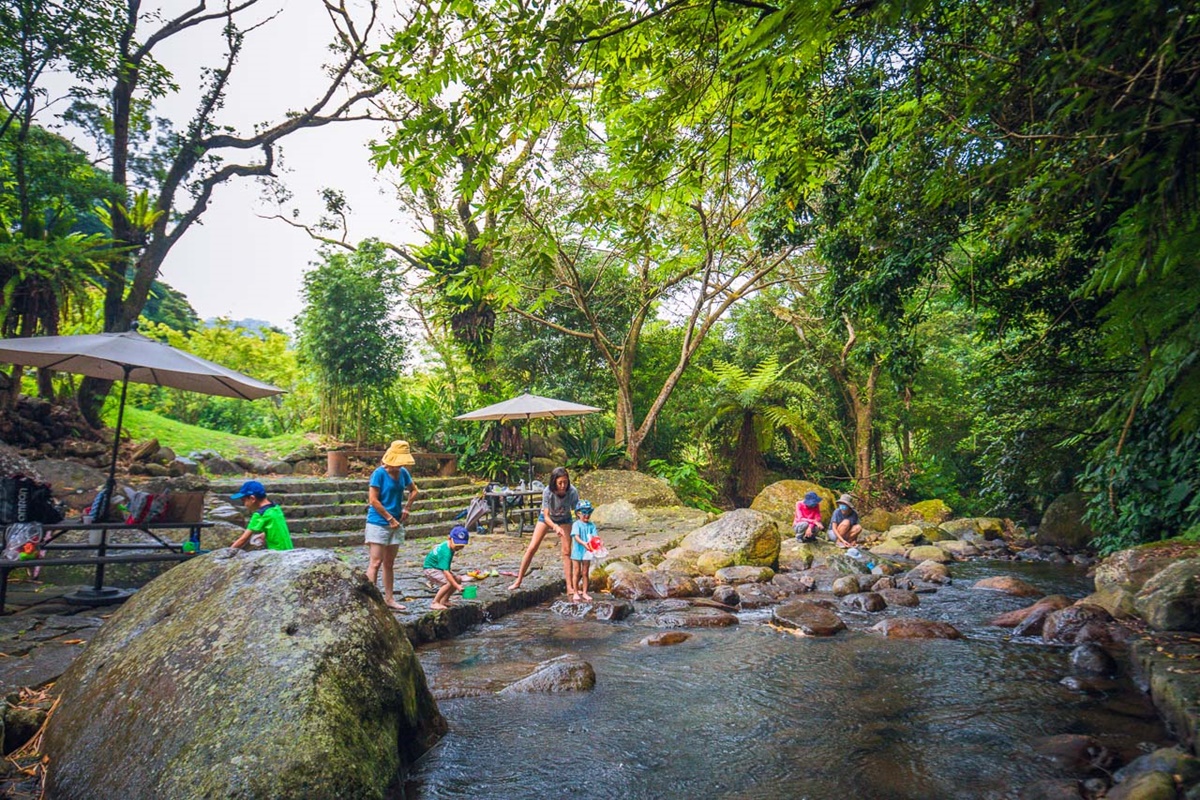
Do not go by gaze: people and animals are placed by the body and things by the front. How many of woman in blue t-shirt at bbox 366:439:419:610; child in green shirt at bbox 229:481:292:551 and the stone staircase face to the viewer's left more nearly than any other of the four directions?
1

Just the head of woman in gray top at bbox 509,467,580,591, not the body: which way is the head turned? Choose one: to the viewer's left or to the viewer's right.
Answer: to the viewer's right

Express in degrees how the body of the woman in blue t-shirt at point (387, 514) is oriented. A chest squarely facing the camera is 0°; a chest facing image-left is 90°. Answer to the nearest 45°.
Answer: approximately 315°

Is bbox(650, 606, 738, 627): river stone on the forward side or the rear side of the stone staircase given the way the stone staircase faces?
on the forward side

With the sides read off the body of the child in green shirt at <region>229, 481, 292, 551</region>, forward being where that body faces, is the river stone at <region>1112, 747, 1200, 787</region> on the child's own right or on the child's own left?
on the child's own left

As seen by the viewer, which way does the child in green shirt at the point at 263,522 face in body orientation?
to the viewer's left

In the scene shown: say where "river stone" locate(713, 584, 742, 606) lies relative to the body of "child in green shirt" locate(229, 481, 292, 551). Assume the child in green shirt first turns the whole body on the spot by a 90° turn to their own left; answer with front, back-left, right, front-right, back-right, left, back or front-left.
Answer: left

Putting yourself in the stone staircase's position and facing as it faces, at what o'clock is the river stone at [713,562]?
The river stone is roughly at 10 o'clock from the stone staircase.

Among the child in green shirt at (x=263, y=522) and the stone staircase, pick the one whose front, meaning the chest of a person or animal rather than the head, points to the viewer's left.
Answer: the child in green shirt

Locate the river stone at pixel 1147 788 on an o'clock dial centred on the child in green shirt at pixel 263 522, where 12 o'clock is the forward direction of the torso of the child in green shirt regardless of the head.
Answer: The river stone is roughly at 8 o'clock from the child in green shirt.

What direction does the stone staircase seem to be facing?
toward the camera

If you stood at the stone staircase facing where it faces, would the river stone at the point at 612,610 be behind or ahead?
ahead
